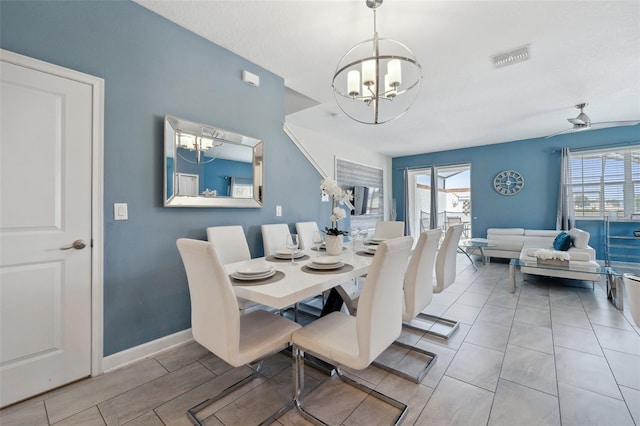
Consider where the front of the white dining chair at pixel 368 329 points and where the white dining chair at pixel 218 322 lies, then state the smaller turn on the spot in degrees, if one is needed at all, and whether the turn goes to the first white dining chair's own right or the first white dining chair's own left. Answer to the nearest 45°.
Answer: approximately 45° to the first white dining chair's own left

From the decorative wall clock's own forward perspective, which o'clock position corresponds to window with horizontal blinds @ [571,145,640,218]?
The window with horizontal blinds is roughly at 9 o'clock from the decorative wall clock.

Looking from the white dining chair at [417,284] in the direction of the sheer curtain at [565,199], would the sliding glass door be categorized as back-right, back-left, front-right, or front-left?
front-left

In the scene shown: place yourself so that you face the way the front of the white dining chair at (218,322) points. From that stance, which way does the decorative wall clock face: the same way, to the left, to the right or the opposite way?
the opposite way

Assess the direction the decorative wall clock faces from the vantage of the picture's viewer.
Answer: facing the viewer

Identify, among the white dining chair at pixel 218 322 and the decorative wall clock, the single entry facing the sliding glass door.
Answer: the white dining chair

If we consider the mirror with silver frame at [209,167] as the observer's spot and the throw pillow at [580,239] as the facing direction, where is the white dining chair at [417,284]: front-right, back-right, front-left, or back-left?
front-right

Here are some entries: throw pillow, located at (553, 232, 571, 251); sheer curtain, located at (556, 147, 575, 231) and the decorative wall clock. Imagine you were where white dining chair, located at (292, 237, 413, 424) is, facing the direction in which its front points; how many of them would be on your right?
3

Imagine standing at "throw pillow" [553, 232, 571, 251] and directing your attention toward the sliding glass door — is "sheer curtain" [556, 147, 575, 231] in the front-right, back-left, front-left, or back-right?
front-right

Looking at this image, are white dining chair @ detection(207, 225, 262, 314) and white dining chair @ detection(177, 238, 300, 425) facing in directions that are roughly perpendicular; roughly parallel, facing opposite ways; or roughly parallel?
roughly perpendicular

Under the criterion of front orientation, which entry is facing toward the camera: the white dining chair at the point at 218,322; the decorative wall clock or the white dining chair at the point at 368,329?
the decorative wall clock

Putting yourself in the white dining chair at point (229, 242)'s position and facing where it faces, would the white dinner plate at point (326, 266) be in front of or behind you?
in front

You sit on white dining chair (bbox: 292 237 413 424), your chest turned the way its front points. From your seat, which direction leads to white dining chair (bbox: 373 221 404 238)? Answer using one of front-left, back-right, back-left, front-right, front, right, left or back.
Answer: front-right

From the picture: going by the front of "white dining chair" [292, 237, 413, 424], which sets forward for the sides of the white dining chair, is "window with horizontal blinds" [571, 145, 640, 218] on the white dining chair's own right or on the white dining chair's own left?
on the white dining chair's own right

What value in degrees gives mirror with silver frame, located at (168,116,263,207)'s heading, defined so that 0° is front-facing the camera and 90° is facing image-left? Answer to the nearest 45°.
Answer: approximately 315°

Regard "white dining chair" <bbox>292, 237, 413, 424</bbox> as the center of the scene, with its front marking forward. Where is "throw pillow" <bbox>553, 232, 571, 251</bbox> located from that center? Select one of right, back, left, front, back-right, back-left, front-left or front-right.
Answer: right

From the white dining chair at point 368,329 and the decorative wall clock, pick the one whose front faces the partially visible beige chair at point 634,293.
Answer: the decorative wall clock

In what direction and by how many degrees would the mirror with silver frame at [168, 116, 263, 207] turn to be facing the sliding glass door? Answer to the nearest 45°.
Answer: approximately 90° to its left

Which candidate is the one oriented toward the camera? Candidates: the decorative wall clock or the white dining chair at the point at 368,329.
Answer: the decorative wall clock

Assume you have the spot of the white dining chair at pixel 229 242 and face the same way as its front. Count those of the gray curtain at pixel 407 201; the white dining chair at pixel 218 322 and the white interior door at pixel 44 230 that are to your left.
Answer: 1

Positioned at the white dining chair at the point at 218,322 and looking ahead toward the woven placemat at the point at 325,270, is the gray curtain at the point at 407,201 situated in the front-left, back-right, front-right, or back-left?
front-left
